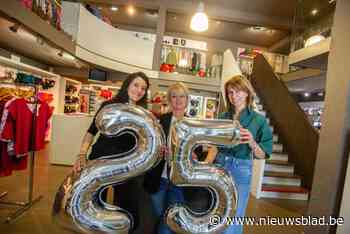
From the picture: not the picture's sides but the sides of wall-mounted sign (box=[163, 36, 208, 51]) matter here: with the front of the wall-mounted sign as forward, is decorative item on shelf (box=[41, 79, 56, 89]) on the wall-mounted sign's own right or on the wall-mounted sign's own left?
on the wall-mounted sign's own right

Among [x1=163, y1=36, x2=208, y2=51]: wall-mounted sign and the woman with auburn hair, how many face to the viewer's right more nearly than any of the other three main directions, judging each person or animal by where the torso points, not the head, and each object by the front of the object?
0

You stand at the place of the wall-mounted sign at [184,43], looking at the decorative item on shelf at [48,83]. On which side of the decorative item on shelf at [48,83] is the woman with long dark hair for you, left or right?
left

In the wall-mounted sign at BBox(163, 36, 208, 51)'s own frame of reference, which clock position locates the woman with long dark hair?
The woman with long dark hair is roughly at 12 o'clock from the wall-mounted sign.

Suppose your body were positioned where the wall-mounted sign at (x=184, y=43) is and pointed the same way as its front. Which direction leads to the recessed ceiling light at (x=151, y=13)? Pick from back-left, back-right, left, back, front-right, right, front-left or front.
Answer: front-right

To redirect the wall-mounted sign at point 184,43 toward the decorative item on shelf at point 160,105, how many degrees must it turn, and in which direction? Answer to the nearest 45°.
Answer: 0° — it already faces it

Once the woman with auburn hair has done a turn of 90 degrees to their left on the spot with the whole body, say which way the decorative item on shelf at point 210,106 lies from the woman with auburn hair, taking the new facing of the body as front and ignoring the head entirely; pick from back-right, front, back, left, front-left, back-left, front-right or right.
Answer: back-left

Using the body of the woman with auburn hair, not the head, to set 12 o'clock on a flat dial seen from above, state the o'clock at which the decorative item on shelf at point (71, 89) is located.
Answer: The decorative item on shelf is roughly at 3 o'clock from the woman with auburn hair.

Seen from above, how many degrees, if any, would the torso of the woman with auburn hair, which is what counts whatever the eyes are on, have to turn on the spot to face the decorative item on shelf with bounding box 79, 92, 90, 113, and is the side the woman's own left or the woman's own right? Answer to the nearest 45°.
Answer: approximately 90° to the woman's own right

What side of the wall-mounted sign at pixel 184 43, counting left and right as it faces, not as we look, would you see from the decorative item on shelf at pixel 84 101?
right
